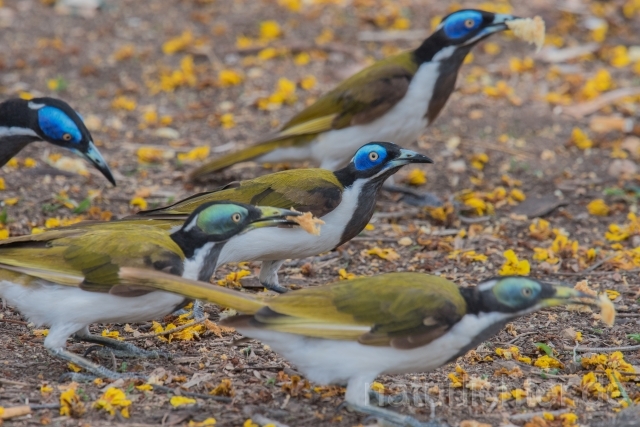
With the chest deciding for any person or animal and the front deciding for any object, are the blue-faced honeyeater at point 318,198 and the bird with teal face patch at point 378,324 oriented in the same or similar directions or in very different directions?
same or similar directions

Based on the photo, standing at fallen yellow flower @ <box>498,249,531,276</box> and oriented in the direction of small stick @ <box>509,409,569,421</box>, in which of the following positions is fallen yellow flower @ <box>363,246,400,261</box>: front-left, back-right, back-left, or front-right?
back-right

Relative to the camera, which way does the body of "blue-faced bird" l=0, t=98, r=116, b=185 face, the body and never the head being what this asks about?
to the viewer's right

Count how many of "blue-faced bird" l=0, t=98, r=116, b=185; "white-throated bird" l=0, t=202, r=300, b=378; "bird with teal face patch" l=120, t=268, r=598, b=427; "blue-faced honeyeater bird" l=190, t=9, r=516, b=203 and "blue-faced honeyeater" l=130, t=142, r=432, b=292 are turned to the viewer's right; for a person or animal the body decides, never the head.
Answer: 5

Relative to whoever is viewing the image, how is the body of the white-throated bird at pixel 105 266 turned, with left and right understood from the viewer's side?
facing to the right of the viewer

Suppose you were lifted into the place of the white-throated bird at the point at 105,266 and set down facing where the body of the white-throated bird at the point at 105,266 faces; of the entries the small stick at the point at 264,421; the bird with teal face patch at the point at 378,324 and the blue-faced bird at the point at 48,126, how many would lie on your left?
1

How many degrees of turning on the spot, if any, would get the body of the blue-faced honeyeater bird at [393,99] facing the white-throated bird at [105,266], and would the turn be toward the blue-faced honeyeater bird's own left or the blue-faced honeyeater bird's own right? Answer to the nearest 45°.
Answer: approximately 135° to the blue-faced honeyeater bird's own right

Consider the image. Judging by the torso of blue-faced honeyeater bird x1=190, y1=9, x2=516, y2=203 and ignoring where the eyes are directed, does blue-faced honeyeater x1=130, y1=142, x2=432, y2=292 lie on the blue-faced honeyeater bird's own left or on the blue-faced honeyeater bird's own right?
on the blue-faced honeyeater bird's own right

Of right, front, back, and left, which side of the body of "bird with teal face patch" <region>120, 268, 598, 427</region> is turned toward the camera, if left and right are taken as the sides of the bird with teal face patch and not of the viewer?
right

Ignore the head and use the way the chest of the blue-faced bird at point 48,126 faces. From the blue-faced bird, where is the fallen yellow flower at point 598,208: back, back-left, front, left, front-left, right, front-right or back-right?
front

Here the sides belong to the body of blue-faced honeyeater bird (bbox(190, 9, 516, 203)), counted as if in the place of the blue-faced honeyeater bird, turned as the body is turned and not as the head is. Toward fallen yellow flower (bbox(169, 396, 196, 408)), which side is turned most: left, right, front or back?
right

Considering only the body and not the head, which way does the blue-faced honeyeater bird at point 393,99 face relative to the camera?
to the viewer's right

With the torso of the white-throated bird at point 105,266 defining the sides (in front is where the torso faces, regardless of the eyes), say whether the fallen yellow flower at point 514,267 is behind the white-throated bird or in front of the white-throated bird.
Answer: in front

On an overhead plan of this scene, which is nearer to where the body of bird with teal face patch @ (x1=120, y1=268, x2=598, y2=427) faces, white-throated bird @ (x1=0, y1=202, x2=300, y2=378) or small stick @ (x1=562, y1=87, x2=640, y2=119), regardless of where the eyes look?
the small stick

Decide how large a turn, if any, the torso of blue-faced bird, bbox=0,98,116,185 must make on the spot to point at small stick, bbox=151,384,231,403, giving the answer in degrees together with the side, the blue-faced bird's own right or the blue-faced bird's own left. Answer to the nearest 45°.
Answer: approximately 90° to the blue-faced bird's own right

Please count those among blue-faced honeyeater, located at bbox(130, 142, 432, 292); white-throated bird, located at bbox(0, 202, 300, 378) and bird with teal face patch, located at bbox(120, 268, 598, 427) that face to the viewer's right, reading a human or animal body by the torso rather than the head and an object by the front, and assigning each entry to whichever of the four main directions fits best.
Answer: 3
